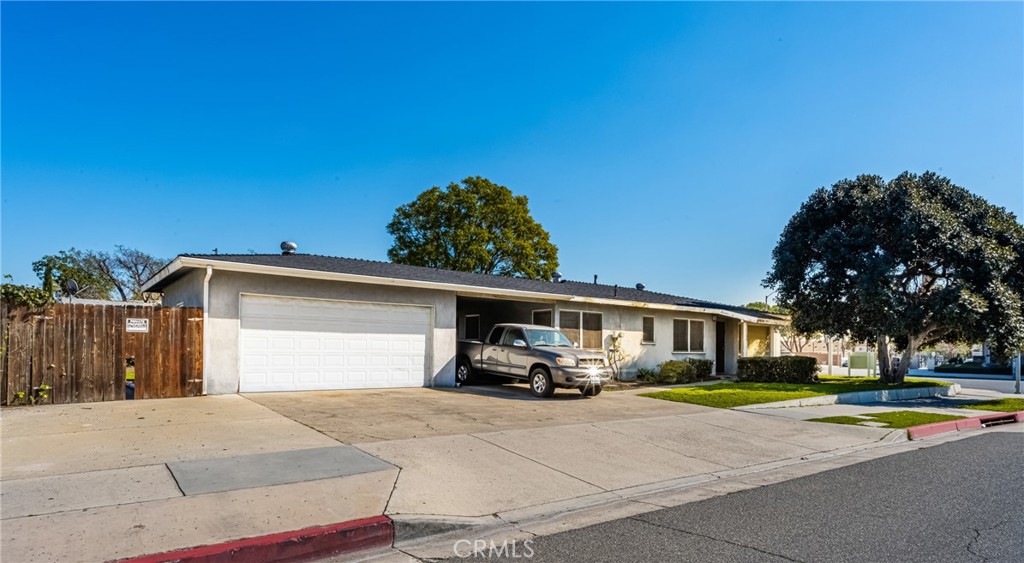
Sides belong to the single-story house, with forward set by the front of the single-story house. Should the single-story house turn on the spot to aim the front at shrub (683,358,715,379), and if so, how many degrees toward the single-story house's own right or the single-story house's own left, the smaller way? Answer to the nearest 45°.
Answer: approximately 90° to the single-story house's own left

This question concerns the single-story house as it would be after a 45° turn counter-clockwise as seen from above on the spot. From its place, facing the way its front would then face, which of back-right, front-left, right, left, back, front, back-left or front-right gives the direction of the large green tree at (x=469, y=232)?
left

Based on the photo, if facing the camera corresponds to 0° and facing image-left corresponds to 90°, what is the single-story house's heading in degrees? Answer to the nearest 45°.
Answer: approximately 315°

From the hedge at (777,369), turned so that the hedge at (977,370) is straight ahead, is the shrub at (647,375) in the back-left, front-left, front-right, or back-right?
back-left

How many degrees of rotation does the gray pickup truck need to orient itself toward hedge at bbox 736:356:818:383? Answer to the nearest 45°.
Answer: approximately 90° to its left

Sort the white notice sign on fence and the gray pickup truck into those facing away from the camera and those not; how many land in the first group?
0

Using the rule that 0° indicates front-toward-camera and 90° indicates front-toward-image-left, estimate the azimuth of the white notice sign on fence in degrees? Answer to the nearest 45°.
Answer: approximately 0°

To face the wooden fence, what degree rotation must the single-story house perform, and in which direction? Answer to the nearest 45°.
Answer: approximately 90° to its right

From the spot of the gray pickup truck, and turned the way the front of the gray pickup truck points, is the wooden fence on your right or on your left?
on your right
